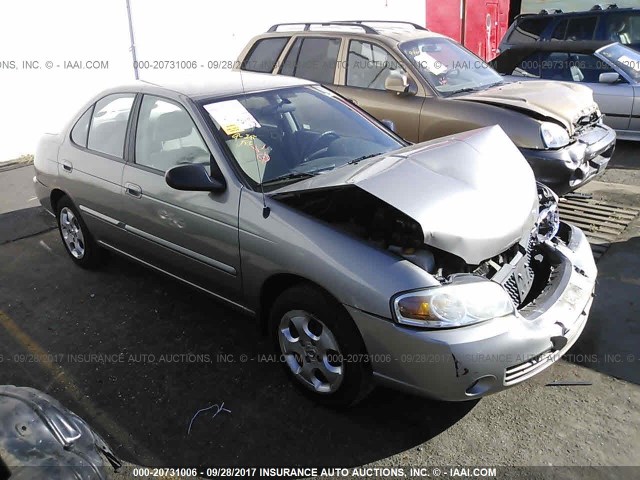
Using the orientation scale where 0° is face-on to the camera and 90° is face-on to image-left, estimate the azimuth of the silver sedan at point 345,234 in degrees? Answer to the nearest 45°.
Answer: approximately 315°
